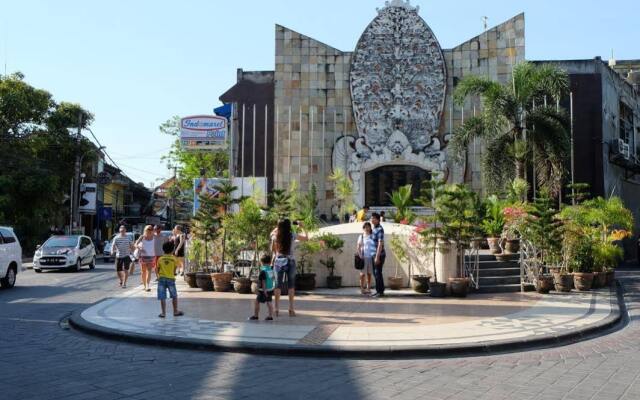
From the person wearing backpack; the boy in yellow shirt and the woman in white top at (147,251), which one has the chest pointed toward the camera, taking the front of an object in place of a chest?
the woman in white top

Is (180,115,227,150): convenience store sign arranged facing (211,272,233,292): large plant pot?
yes

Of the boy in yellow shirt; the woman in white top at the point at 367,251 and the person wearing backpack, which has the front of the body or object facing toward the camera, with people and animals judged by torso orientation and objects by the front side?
the woman in white top

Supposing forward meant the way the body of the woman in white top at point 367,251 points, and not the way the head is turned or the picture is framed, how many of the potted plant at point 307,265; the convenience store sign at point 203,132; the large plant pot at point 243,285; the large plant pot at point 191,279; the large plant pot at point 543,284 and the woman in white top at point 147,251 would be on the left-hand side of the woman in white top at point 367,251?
1

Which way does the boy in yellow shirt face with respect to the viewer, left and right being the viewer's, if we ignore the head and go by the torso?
facing away from the viewer

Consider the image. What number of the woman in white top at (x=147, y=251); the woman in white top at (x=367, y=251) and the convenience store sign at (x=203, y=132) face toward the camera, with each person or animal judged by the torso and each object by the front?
3

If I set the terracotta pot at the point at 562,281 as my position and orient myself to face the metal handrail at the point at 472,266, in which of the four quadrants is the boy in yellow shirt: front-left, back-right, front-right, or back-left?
front-left

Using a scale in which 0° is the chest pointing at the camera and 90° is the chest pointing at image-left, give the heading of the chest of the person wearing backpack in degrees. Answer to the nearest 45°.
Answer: approximately 135°

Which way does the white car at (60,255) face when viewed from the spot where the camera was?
facing the viewer and to the left of the viewer

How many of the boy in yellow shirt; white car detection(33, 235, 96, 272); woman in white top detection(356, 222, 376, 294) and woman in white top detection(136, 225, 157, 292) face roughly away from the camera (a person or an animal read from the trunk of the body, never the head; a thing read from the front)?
1

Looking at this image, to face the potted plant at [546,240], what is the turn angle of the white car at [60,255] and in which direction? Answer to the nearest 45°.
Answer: approximately 90° to its left

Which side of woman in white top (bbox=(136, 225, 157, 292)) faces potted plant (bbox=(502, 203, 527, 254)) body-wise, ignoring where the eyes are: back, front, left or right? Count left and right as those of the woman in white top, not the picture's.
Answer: left

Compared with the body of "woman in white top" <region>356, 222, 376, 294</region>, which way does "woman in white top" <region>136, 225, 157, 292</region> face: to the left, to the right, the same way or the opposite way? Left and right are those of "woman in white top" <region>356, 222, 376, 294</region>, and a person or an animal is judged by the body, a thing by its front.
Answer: the same way

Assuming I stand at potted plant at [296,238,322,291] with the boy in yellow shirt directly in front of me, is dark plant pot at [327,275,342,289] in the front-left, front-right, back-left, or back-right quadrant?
back-left

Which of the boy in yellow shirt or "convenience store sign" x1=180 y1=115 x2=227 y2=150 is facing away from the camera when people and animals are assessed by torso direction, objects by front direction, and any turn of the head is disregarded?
the boy in yellow shirt

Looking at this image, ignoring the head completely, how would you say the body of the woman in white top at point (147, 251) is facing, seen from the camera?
toward the camera

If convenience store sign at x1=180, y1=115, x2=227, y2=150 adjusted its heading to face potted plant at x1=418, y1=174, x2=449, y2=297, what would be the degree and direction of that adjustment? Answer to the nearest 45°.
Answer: approximately 45° to its left

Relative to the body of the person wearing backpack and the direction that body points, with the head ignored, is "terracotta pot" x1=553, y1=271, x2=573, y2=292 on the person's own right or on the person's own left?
on the person's own right

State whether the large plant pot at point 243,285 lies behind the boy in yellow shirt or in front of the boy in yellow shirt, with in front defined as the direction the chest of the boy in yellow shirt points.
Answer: in front

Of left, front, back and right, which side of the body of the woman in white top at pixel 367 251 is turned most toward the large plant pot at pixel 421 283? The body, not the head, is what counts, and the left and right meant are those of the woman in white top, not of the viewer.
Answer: left
